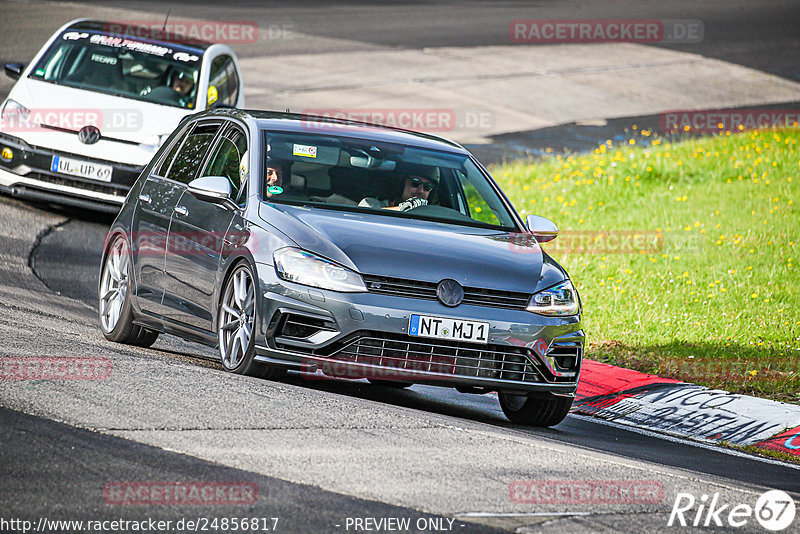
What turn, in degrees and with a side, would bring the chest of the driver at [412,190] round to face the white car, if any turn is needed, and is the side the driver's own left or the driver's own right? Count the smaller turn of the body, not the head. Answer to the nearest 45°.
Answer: approximately 180°

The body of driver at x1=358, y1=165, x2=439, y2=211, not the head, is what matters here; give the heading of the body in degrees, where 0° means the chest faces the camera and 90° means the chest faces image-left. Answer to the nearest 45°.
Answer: approximately 315°

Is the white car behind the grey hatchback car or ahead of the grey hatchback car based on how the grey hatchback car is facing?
behind

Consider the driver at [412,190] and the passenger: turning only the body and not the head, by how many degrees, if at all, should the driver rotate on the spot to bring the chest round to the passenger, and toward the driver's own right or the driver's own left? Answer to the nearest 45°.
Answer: approximately 135° to the driver's own right

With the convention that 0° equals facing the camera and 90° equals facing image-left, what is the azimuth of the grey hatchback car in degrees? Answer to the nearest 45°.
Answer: approximately 315°

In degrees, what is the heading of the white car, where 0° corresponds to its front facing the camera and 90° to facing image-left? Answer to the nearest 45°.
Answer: approximately 0°
